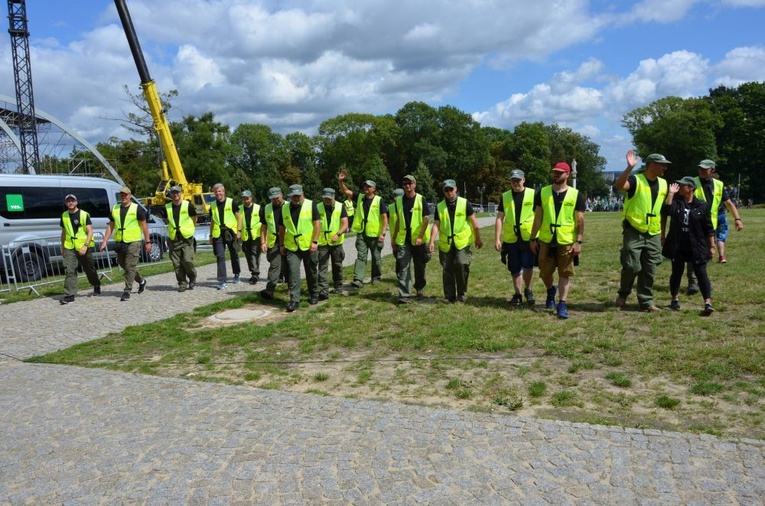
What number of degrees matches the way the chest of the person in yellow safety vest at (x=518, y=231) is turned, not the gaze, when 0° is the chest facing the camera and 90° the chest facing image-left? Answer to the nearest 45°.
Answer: approximately 0°

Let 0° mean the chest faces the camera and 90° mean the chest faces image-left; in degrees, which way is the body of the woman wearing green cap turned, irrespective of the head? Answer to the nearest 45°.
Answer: approximately 0°

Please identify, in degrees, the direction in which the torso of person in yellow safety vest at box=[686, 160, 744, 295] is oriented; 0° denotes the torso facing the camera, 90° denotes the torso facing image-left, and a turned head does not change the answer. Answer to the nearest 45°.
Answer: approximately 45°

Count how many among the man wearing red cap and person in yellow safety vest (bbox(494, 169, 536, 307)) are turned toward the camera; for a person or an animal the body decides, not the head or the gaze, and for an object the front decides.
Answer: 2

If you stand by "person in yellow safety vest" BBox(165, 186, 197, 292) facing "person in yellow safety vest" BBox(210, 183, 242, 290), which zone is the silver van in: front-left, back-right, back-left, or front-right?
back-left

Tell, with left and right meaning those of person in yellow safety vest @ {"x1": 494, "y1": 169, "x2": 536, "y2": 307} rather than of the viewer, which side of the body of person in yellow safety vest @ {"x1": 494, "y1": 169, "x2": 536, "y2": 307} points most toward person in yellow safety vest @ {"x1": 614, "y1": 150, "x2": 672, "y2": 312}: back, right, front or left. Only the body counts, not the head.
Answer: left
